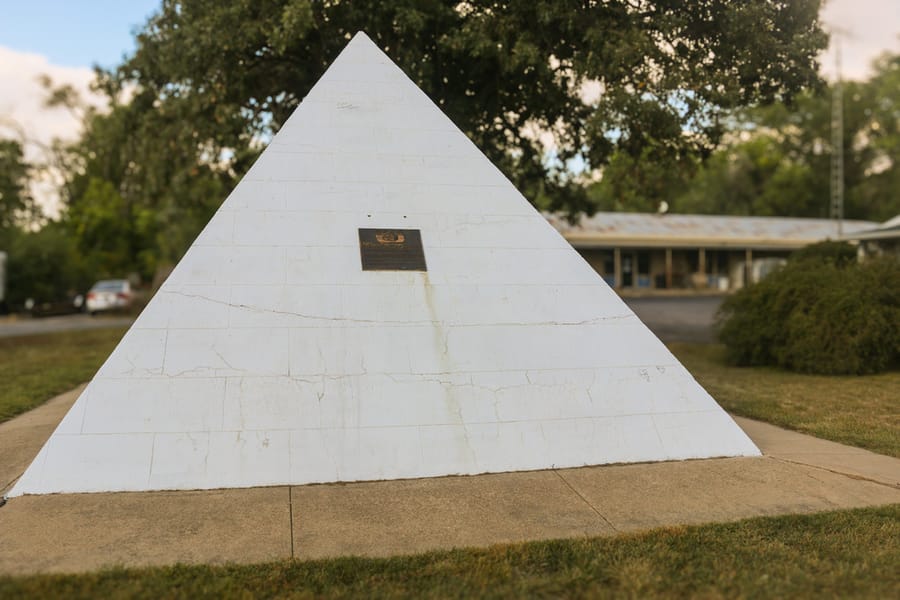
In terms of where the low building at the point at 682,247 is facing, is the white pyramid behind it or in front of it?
in front

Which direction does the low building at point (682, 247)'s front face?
toward the camera

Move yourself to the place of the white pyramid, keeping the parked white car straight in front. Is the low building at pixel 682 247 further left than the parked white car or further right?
right

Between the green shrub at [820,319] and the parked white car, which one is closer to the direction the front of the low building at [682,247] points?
the green shrub

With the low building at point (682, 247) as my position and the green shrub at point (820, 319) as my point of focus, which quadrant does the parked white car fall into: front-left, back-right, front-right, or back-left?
front-right

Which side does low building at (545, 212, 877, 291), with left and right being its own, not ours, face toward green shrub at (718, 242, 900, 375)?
front

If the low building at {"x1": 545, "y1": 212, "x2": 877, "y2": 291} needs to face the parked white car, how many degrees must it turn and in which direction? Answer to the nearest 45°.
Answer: approximately 45° to its right
